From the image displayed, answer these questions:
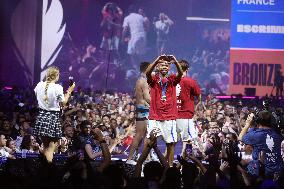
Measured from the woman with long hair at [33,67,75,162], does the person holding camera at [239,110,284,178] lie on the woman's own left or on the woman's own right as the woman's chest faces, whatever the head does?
on the woman's own right

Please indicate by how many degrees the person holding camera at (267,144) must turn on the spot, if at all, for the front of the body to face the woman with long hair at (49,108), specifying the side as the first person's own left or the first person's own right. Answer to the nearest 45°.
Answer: approximately 45° to the first person's own left

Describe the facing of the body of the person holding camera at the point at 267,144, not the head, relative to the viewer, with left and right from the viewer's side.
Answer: facing away from the viewer and to the left of the viewer

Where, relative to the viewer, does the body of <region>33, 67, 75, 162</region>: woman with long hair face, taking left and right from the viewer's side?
facing away from the viewer and to the right of the viewer
